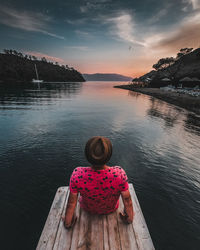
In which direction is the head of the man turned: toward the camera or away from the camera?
away from the camera

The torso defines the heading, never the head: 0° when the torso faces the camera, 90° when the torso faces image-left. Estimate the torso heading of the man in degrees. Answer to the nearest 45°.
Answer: approximately 180°
